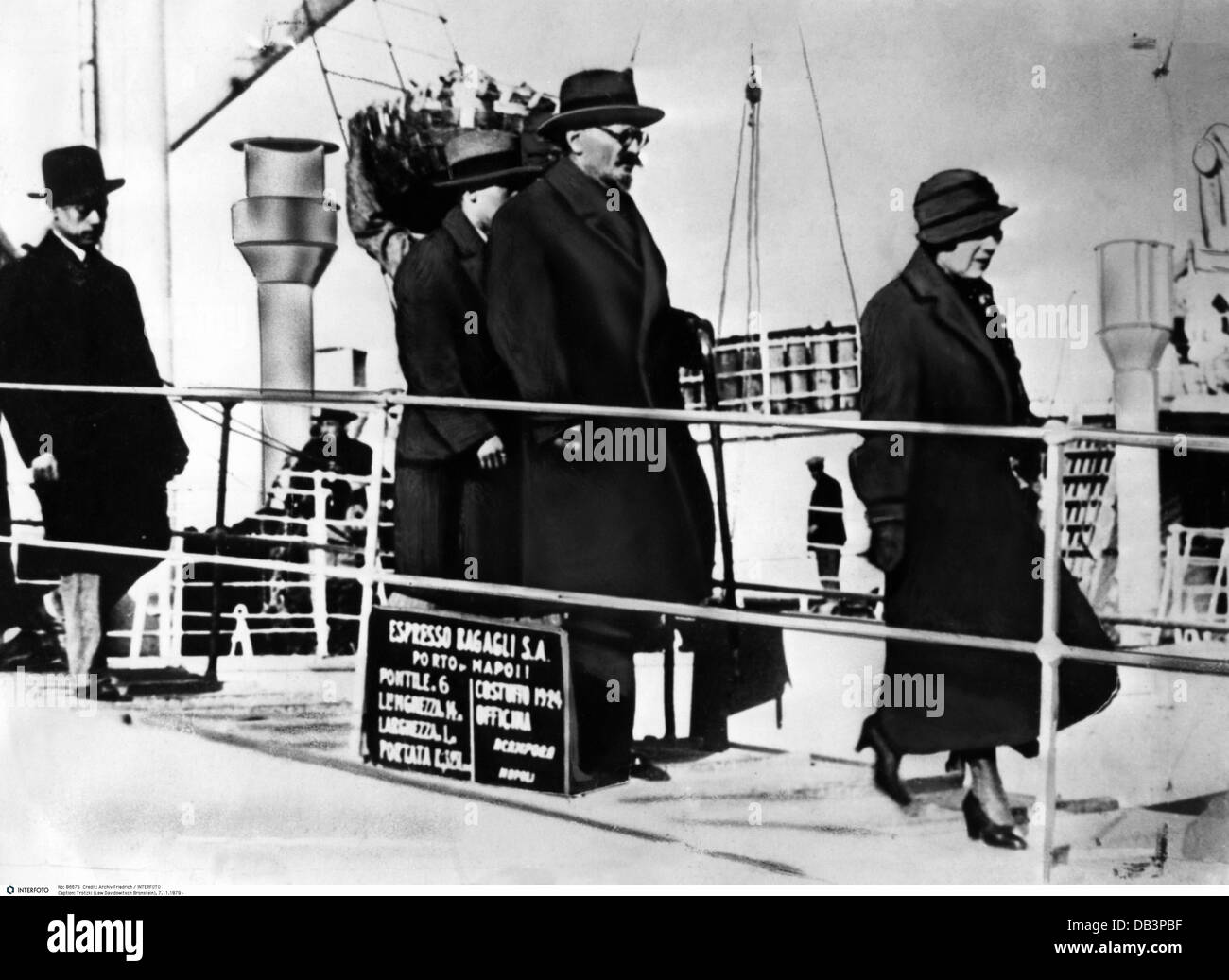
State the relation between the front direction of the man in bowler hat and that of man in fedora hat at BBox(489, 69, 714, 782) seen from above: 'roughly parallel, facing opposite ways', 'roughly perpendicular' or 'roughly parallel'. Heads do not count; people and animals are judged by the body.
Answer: roughly parallel

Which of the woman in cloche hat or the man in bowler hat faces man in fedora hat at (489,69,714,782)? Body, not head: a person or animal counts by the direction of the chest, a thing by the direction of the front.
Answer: the man in bowler hat

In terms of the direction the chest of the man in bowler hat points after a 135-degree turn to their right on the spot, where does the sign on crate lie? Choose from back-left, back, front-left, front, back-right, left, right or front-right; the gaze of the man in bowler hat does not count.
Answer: back-left

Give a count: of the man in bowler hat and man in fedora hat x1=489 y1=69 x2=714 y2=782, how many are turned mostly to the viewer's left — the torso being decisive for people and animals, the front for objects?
0

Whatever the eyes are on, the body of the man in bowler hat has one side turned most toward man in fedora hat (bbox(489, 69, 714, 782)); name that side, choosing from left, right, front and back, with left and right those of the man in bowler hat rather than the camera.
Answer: front

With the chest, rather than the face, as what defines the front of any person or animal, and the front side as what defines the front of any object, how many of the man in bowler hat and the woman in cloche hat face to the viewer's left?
0

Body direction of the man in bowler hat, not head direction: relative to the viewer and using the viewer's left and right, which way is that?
facing the viewer and to the right of the viewer

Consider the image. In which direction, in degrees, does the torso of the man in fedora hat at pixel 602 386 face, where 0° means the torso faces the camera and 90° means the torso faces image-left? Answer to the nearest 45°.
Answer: approximately 315°

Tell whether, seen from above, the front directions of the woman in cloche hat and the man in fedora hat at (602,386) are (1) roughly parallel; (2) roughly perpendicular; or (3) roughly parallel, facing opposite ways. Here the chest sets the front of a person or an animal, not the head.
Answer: roughly parallel
